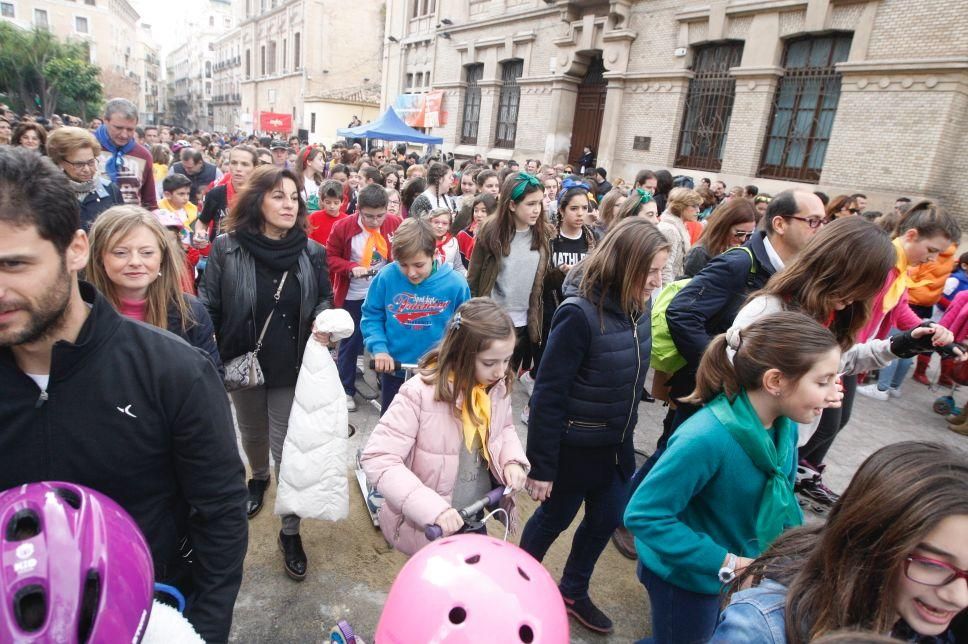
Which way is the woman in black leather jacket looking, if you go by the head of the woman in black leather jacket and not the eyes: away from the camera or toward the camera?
toward the camera

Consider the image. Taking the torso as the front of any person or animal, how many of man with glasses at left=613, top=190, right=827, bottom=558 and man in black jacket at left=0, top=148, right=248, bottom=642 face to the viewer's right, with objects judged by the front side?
1

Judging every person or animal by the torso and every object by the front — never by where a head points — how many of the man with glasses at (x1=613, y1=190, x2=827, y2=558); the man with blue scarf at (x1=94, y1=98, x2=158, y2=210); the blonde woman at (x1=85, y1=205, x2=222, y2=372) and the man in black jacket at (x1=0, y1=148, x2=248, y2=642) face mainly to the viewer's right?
1

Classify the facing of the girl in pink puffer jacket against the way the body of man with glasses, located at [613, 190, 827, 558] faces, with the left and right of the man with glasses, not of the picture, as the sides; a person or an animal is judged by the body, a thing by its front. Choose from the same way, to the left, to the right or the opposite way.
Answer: the same way

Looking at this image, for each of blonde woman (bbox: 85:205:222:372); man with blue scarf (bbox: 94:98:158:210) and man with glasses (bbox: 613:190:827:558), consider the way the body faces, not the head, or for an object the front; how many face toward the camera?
2

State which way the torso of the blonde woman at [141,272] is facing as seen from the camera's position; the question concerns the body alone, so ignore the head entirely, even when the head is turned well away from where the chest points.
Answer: toward the camera

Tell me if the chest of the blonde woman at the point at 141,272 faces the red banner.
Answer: no

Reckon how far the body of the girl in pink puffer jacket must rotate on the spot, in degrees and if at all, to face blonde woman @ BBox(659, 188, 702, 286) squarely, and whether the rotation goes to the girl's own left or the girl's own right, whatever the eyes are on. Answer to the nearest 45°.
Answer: approximately 90° to the girl's own left

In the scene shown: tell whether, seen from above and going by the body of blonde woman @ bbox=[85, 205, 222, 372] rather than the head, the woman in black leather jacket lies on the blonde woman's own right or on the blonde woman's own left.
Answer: on the blonde woman's own left

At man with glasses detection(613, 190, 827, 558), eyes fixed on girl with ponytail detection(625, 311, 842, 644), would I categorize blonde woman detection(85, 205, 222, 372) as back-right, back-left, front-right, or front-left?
front-right

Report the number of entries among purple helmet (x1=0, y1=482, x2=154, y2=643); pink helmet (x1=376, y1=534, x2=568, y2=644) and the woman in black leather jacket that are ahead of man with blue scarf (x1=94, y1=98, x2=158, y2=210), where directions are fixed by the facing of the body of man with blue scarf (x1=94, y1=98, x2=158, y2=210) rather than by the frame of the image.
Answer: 3

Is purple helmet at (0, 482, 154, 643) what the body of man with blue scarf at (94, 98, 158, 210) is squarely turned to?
yes

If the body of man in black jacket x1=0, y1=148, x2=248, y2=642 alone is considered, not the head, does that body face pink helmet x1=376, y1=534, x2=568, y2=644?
no

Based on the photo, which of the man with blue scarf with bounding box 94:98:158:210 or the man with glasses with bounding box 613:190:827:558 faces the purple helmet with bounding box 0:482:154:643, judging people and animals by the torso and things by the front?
the man with blue scarf with bounding box 94:98:158:210

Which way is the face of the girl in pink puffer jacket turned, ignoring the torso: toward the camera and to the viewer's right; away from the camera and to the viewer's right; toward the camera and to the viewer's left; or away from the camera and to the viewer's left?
toward the camera and to the viewer's right

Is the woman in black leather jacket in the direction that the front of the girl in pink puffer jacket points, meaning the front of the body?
no
